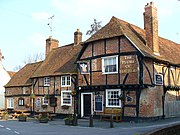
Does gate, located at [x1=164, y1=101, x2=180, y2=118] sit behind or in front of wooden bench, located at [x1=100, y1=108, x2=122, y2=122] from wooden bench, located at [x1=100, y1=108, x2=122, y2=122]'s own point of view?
behind

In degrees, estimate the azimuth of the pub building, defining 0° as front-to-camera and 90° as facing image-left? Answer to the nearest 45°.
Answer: approximately 45°

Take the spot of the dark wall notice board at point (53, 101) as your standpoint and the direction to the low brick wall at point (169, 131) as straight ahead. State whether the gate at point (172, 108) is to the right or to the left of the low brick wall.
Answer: left

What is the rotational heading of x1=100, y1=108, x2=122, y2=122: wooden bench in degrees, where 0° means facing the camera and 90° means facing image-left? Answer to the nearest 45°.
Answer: approximately 45°

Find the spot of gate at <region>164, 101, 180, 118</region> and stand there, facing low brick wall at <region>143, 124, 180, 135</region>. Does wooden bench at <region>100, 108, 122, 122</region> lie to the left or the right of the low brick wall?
right
